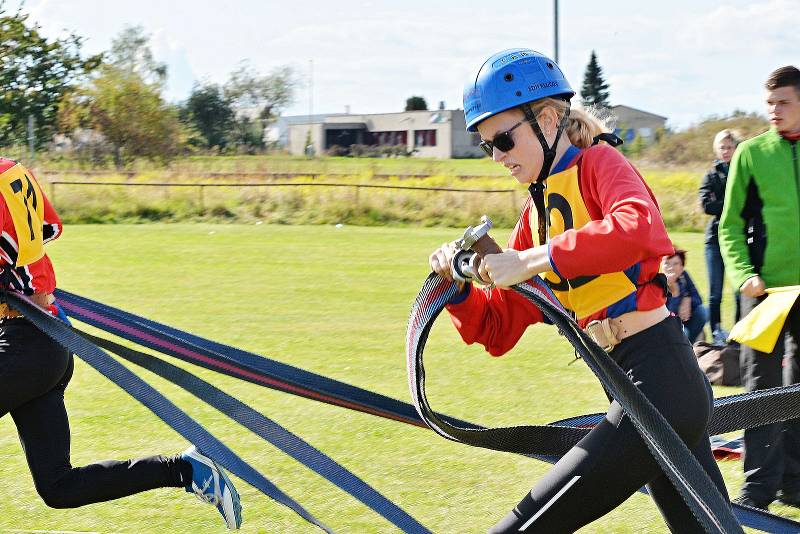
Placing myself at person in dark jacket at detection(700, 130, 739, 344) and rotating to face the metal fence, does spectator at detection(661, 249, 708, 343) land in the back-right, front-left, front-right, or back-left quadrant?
back-left

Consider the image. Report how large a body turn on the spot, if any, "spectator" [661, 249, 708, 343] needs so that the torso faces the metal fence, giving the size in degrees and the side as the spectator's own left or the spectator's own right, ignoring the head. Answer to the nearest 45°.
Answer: approximately 90° to the spectator's own right

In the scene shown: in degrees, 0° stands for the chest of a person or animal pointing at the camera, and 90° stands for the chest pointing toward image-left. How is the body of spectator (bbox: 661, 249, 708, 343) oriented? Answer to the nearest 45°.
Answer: approximately 45°

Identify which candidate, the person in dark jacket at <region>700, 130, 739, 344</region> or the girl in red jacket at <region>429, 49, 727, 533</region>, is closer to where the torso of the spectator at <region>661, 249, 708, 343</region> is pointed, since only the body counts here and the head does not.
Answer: the girl in red jacket

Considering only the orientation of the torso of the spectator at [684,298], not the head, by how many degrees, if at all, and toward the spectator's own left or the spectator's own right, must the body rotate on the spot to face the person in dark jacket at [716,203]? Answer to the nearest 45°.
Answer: approximately 135° to the spectator's own right

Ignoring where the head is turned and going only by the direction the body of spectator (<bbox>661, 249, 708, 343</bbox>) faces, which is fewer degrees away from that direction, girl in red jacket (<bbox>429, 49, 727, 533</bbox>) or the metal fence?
the girl in red jacket
